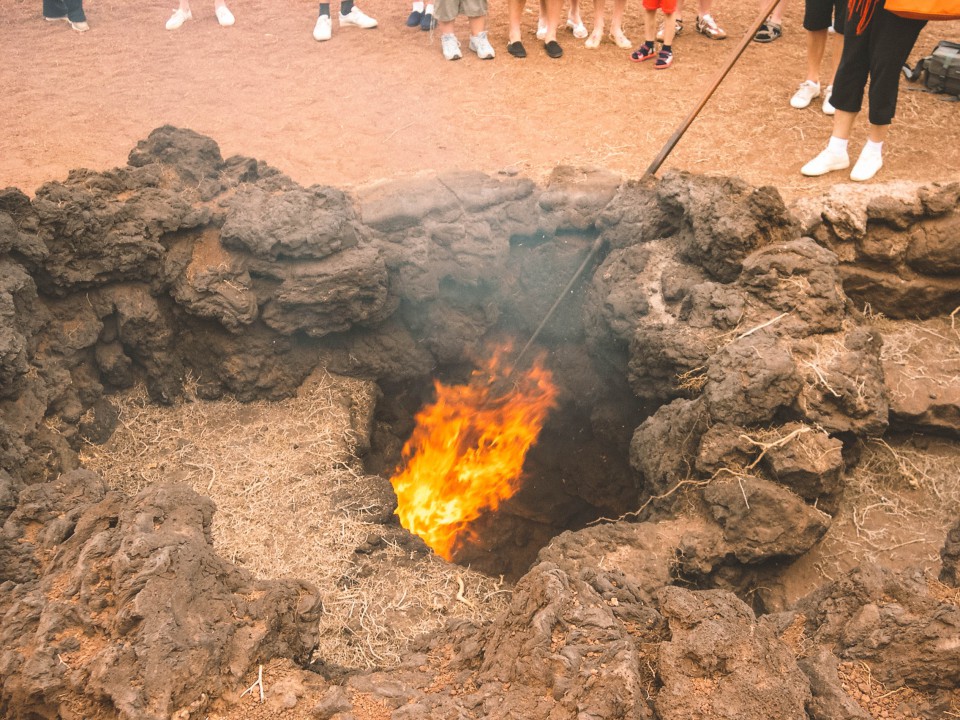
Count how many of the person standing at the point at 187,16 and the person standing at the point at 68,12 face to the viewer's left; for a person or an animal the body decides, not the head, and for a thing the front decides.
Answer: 0

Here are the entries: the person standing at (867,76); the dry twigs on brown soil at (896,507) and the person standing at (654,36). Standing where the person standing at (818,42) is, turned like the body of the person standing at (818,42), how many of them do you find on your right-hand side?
1

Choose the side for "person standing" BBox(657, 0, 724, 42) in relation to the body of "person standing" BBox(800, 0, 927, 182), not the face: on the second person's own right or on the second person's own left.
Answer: on the second person's own right

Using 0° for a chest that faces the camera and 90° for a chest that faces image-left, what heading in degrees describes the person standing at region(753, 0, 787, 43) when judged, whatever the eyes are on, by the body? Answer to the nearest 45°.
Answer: approximately 45°

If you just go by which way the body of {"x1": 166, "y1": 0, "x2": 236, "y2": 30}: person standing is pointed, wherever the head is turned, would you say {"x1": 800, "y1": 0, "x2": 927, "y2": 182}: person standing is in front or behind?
in front

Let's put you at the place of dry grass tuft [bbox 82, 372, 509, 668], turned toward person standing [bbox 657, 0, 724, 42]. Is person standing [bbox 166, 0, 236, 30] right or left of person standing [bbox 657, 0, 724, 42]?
left

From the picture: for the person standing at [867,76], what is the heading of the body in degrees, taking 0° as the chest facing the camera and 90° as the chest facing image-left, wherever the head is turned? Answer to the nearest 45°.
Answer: approximately 45°

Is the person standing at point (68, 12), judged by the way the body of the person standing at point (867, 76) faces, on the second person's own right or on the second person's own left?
on the second person's own right

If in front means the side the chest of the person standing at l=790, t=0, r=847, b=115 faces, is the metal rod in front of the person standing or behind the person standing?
in front

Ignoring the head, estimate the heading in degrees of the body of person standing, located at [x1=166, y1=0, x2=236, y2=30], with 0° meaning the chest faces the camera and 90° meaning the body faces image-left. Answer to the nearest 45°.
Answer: approximately 0°

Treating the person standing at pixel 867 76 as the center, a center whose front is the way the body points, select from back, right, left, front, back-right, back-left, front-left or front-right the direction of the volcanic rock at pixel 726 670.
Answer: front-left

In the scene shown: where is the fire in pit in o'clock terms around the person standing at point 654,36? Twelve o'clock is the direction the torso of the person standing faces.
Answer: The fire in pit is roughly at 11 o'clock from the person standing.
